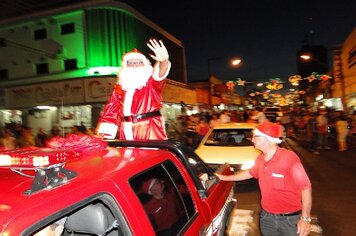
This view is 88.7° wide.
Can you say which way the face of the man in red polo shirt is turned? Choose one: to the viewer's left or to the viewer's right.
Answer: to the viewer's left

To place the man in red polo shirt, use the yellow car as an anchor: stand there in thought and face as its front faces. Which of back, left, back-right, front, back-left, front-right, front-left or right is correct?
front

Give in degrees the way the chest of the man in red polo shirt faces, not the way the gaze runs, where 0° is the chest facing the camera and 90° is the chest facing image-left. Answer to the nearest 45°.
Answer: approximately 45°

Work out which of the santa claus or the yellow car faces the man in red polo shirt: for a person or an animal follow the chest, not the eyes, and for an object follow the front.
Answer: the yellow car

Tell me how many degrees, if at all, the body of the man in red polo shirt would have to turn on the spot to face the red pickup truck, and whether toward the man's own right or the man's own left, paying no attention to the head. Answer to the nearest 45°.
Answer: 0° — they already face it

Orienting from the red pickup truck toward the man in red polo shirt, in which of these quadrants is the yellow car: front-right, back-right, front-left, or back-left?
front-left

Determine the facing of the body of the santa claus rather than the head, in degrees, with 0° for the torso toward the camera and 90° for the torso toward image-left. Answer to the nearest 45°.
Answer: approximately 45°

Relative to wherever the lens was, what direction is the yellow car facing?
facing the viewer

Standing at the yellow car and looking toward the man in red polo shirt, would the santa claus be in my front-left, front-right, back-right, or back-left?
front-right
